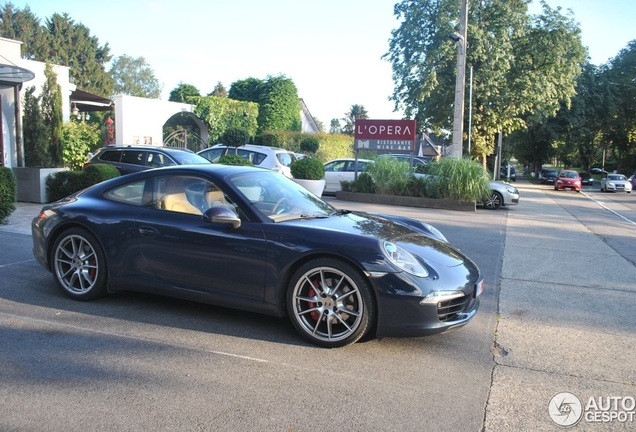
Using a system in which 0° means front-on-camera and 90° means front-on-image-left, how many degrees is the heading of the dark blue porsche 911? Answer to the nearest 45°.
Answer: approximately 315°

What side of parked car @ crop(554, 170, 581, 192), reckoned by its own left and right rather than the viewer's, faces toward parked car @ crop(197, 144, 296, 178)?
front

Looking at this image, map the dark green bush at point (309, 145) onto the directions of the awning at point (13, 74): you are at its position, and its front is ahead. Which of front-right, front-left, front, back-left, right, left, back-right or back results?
front-left

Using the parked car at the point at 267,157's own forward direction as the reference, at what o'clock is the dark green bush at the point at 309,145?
The dark green bush is roughly at 2 o'clock from the parked car.

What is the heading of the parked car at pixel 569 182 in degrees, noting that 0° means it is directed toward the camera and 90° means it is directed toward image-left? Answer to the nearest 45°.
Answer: approximately 0°

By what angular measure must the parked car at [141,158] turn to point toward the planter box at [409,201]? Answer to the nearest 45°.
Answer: approximately 45° to its left

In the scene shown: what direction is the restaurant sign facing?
toward the camera

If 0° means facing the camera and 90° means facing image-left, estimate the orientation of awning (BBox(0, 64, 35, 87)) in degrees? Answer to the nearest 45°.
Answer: approximately 270°

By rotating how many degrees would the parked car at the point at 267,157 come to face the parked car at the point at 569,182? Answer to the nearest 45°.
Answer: approximately 90° to its right

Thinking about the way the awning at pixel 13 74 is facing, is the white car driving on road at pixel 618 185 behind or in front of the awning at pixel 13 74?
in front

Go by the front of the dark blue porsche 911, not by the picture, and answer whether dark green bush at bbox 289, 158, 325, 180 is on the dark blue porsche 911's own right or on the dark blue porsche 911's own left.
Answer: on the dark blue porsche 911's own left

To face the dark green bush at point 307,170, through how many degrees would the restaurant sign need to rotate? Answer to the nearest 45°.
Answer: approximately 45° to its right

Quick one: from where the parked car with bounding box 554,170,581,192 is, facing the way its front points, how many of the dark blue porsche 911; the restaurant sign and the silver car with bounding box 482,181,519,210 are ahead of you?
3

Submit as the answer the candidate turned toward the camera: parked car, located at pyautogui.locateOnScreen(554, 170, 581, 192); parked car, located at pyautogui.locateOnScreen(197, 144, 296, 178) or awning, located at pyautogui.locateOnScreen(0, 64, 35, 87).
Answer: parked car, located at pyautogui.locateOnScreen(554, 170, 581, 192)
